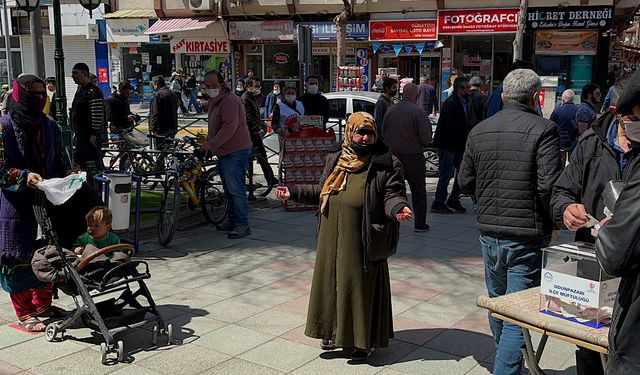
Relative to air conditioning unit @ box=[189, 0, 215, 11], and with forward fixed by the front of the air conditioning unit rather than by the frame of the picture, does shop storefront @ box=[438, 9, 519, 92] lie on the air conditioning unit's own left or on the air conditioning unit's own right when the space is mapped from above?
on the air conditioning unit's own left

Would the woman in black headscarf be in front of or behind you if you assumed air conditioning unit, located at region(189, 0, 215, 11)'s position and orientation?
in front

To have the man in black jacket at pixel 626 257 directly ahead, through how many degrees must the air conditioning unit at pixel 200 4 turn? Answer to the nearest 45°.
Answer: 0° — it already faces them

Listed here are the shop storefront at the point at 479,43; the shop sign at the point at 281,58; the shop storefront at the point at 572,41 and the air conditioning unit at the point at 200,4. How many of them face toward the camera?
4

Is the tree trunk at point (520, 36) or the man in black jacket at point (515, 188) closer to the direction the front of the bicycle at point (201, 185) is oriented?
the man in black jacket

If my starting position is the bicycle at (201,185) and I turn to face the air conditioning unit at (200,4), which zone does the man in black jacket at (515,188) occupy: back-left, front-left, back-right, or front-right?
back-right

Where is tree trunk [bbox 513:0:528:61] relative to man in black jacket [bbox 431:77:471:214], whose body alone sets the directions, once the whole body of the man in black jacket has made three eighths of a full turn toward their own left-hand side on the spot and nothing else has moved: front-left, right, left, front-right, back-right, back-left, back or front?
front-right

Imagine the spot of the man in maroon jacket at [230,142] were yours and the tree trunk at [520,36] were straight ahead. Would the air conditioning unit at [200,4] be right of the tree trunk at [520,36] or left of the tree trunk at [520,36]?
left

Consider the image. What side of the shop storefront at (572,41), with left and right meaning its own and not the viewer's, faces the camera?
front

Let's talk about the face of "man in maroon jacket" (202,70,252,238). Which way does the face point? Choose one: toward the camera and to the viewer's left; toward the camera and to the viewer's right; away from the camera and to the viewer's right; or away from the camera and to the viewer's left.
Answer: toward the camera and to the viewer's left

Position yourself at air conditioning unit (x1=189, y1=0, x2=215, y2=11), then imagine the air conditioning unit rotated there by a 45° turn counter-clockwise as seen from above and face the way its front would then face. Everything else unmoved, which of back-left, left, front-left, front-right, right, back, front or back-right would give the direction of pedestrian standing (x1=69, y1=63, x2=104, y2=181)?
front-right

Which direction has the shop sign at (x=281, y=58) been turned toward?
toward the camera

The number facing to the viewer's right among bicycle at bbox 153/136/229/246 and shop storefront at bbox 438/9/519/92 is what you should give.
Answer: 0

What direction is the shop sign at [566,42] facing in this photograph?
toward the camera
